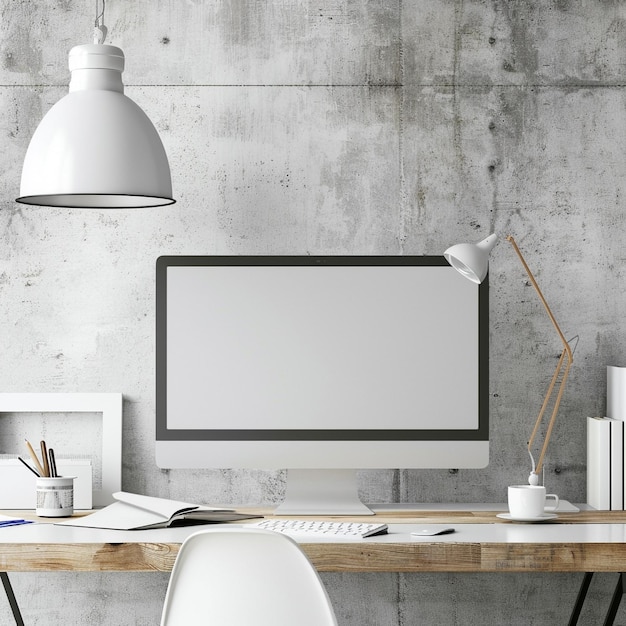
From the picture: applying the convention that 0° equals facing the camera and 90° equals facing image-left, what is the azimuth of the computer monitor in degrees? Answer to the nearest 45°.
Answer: approximately 0°

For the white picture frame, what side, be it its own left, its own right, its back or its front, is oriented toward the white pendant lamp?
front

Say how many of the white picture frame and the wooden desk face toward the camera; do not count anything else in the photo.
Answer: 2
